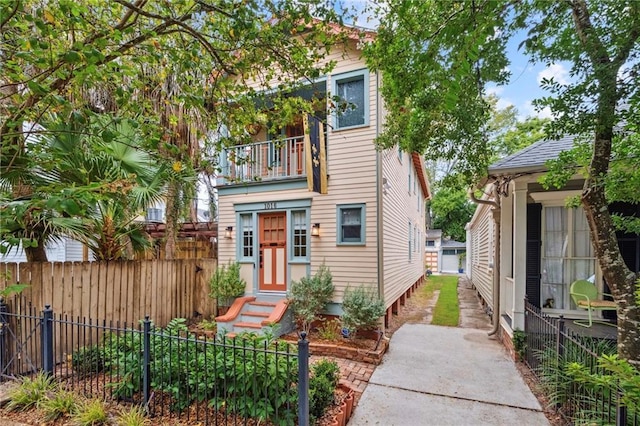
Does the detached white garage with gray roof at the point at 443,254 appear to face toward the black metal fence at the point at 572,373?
yes

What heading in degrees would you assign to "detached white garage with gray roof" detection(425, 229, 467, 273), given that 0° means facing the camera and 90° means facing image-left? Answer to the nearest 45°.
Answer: approximately 0°

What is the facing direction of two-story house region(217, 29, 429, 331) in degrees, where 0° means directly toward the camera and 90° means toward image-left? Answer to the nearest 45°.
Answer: approximately 45°

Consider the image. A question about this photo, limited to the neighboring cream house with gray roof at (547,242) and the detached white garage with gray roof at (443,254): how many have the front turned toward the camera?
2

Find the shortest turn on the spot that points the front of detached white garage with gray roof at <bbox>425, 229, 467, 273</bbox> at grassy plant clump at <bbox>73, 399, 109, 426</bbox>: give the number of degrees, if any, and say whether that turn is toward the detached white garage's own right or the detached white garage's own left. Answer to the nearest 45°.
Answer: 0° — it already faces it
